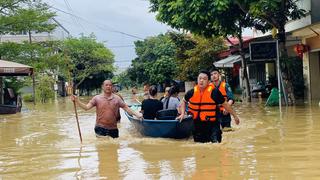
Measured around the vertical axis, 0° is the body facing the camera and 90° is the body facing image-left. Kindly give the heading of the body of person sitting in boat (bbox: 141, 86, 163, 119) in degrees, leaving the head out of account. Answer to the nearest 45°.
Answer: approximately 180°

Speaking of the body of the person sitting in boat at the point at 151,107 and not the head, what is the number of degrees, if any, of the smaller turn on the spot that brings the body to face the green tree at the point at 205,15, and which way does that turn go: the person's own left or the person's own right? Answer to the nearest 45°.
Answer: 0° — they already face it

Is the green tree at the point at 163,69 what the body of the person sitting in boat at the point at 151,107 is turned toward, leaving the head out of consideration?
yes
